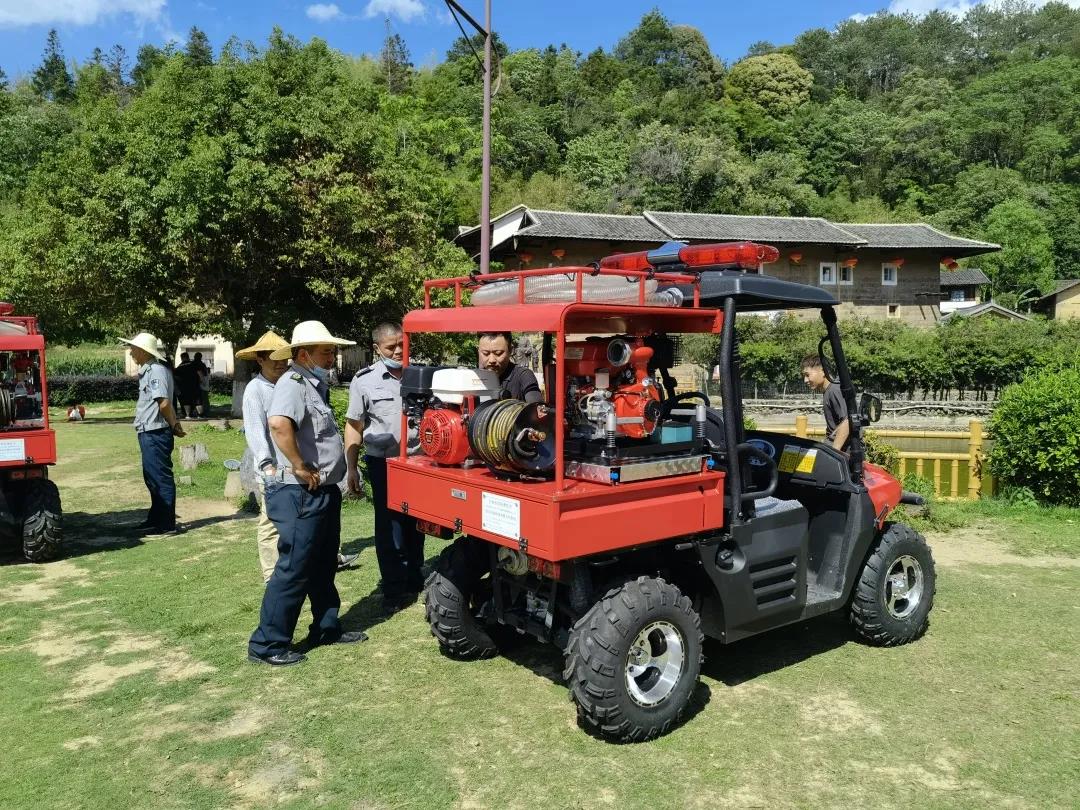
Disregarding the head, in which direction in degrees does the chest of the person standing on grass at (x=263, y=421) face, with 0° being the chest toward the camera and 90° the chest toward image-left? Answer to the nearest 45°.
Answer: approximately 270°

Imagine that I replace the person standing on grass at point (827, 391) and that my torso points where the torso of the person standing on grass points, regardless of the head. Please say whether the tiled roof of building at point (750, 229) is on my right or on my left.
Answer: on my right

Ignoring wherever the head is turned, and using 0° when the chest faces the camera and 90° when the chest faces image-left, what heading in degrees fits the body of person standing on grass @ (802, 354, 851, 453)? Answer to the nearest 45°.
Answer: approximately 45°

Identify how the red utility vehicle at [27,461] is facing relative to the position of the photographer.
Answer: facing away from the viewer

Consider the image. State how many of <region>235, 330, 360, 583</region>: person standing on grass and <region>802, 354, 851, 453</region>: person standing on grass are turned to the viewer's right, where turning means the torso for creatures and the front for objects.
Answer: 1

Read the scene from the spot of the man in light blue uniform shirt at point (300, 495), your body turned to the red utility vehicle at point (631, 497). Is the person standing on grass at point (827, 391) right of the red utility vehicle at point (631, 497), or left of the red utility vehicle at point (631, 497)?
left

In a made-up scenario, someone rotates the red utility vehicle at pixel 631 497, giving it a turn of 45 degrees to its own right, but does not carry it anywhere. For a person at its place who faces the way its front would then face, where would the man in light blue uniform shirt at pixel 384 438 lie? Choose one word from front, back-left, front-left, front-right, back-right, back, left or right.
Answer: back-left

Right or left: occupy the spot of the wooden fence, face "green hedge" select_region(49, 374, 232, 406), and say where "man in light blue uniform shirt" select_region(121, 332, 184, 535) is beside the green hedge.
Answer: left

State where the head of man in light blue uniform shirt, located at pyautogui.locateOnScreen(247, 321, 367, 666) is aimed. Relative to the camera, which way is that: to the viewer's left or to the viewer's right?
to the viewer's right

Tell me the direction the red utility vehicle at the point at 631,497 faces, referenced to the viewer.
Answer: facing away from the viewer and to the right of the viewer

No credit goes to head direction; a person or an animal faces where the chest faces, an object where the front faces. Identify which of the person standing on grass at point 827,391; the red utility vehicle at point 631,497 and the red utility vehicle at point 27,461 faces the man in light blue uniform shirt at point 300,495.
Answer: the person standing on grass
